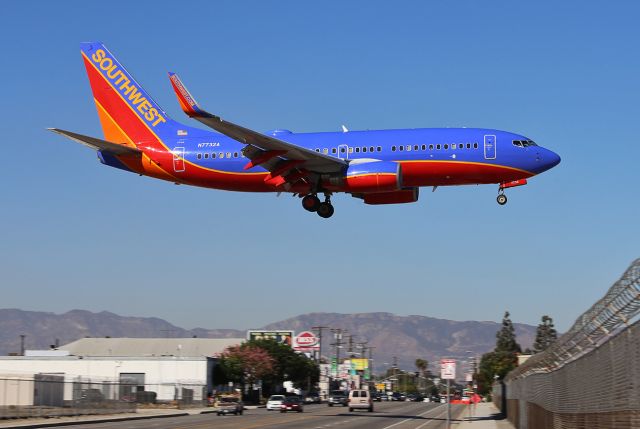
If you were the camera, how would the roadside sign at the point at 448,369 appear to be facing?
facing the viewer

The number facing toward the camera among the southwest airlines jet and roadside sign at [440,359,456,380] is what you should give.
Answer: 1

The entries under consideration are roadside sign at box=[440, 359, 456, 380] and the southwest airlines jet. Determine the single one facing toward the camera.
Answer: the roadside sign

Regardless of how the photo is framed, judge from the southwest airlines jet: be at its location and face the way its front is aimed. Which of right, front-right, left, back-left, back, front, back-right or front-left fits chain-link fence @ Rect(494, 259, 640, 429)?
right

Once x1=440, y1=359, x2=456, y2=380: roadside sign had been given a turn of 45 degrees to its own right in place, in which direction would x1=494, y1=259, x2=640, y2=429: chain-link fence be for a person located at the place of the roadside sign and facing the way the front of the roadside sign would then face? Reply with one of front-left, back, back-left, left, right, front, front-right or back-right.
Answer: front-left

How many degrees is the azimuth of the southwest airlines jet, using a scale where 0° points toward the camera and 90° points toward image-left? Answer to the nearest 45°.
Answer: approximately 270°

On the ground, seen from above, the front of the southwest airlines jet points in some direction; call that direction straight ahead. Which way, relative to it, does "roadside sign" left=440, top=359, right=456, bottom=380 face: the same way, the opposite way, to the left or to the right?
to the right
